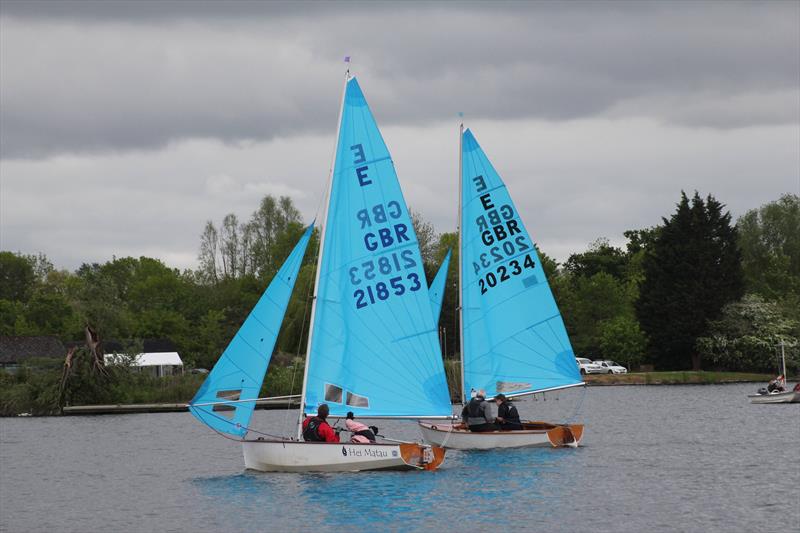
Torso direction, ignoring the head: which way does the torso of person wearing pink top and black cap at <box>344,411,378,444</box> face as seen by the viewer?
to the viewer's left

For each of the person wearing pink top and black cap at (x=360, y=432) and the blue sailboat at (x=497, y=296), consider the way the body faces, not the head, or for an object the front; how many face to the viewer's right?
0

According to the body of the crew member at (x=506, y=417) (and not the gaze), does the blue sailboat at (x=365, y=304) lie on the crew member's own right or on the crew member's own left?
on the crew member's own left

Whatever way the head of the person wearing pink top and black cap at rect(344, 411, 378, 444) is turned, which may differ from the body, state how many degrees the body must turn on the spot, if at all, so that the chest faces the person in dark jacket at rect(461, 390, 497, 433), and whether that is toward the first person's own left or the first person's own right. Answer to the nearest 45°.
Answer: approximately 135° to the first person's own right

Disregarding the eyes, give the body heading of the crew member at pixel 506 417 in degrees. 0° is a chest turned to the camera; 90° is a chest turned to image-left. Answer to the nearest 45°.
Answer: approximately 135°

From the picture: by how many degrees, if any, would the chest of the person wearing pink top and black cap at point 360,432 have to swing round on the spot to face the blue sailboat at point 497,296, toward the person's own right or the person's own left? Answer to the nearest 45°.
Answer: approximately 135° to the person's own right

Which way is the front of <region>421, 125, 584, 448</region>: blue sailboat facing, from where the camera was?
facing away from the viewer and to the left of the viewer

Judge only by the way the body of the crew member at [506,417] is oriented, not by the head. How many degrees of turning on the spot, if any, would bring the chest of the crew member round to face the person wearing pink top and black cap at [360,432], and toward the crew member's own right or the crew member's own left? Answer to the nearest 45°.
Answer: approximately 90° to the crew member's own left

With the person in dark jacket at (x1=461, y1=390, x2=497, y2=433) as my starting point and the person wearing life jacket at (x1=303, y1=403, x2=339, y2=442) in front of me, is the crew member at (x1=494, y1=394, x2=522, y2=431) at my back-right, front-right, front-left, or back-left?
back-left
